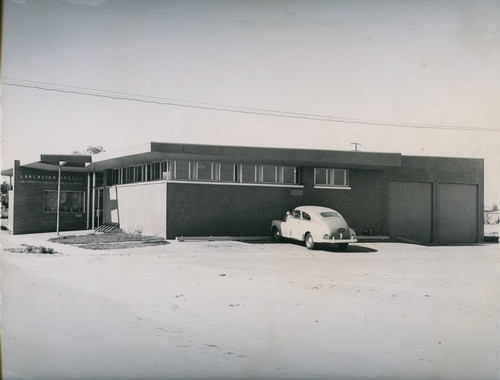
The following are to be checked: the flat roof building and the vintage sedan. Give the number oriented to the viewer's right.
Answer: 0

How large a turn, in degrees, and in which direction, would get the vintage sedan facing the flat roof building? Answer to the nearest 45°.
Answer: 0° — it already faces it

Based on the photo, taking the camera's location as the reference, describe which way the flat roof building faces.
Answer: facing the viewer and to the left of the viewer

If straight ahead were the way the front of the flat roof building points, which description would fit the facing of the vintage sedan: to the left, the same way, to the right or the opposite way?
to the right

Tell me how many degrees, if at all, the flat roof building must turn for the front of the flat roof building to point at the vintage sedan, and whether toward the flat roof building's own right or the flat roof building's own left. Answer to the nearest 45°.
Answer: approximately 90° to the flat roof building's own left

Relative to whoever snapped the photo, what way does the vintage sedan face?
facing away from the viewer and to the left of the viewer
